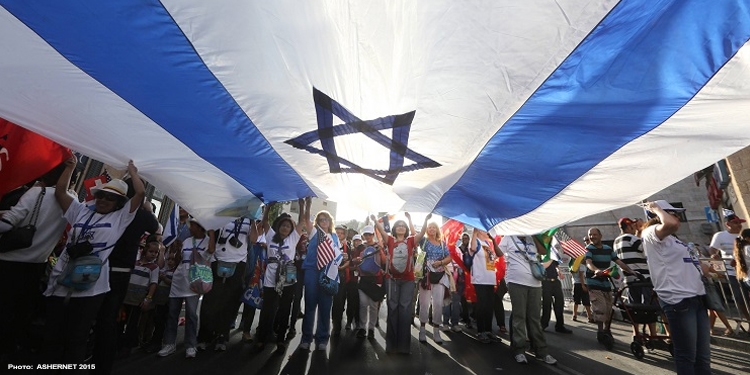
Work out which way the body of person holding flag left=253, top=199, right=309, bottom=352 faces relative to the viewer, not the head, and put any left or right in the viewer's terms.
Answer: facing the viewer

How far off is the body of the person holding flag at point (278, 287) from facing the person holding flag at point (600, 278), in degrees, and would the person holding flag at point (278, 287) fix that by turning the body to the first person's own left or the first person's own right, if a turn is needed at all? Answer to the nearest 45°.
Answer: approximately 90° to the first person's own left

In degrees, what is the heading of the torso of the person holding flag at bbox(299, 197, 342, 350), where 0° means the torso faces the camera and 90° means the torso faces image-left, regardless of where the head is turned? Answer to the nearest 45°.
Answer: approximately 0°

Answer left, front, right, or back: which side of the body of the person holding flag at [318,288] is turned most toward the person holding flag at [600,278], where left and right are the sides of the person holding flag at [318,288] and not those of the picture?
left

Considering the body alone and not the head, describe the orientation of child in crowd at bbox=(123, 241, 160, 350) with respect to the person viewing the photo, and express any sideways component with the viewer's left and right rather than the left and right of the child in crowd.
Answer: facing the viewer and to the right of the viewer

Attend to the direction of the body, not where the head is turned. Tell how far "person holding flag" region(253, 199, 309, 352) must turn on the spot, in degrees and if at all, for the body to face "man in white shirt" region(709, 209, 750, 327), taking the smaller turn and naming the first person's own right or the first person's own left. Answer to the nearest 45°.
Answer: approximately 90° to the first person's own left

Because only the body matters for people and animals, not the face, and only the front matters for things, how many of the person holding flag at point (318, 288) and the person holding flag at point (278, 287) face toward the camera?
2
